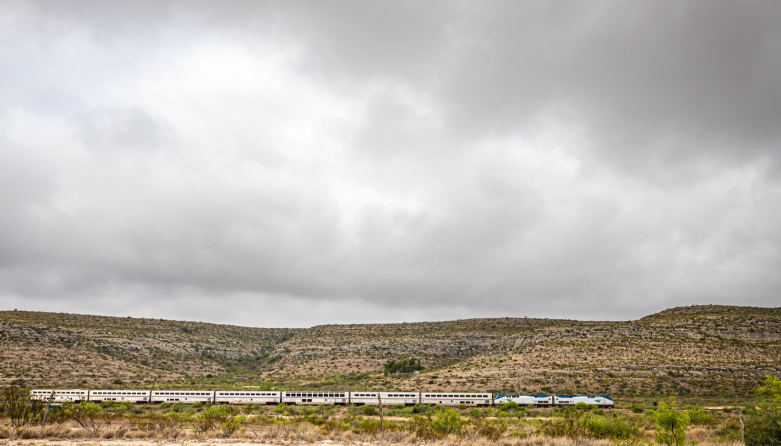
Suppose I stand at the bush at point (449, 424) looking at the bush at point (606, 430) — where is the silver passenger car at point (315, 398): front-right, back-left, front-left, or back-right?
back-left

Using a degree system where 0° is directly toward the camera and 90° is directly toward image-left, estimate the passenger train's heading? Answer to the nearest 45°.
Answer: approximately 270°

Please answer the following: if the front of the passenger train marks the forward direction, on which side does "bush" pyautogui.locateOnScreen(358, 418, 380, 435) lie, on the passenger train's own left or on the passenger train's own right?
on the passenger train's own right

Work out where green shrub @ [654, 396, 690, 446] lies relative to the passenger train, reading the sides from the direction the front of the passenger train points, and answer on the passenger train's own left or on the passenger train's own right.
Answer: on the passenger train's own right

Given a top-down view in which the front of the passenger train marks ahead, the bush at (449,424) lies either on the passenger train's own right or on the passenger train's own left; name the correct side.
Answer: on the passenger train's own right

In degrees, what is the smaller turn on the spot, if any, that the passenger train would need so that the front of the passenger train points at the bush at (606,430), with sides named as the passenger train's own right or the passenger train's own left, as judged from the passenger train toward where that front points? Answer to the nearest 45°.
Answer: approximately 45° to the passenger train's own right

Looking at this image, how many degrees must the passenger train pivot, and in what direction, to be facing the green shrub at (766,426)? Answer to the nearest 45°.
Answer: approximately 45° to its right
